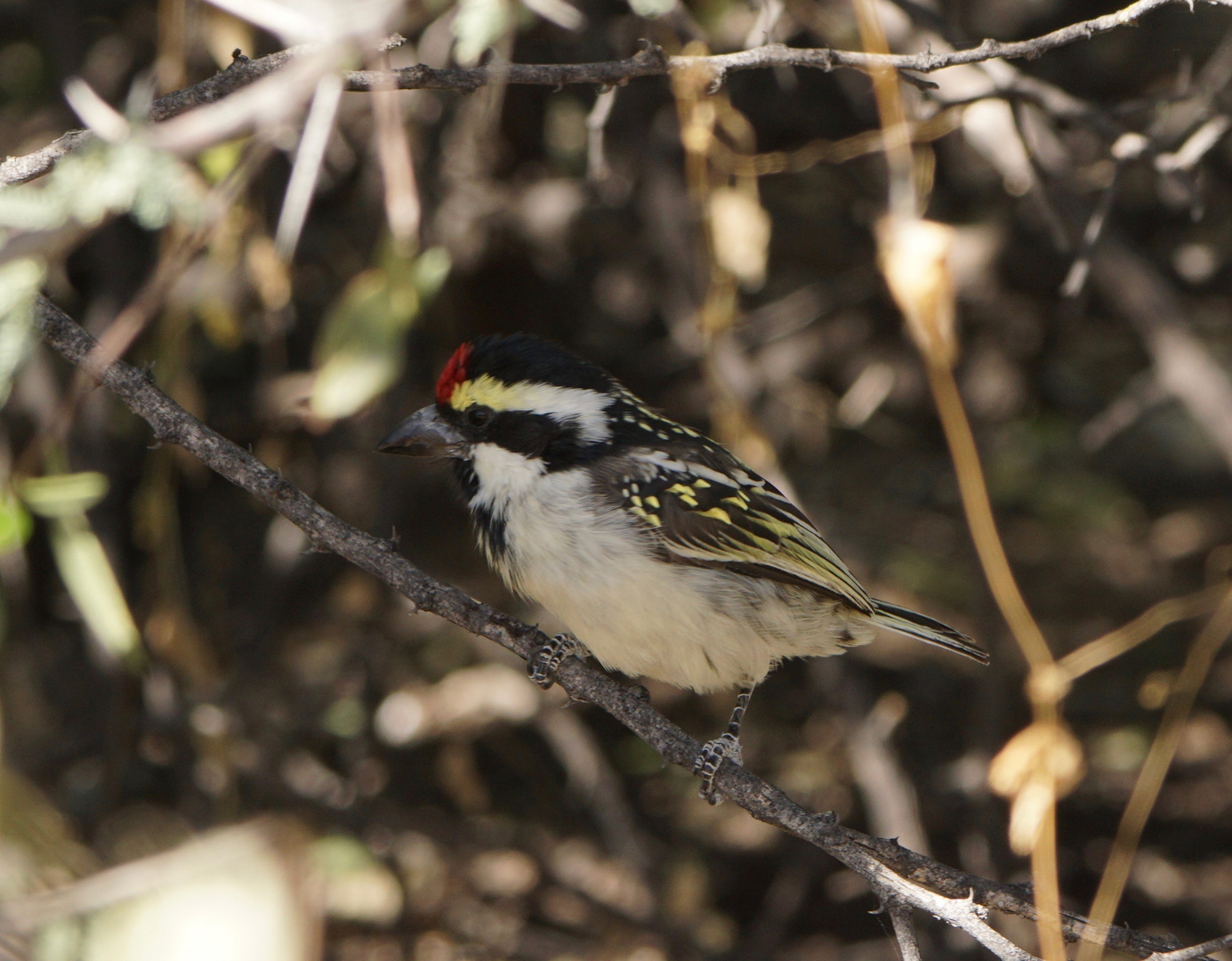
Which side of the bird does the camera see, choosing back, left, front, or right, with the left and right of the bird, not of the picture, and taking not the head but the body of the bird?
left

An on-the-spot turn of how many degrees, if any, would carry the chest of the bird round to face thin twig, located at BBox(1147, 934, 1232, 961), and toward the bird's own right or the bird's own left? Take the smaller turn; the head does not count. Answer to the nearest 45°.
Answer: approximately 135° to the bird's own left

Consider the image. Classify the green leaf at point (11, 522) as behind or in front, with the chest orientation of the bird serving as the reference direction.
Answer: in front

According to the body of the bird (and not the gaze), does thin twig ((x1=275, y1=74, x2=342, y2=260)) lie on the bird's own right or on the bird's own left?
on the bird's own left

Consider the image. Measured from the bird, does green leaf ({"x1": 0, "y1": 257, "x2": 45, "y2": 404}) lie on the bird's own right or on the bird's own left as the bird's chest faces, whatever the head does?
on the bird's own left
